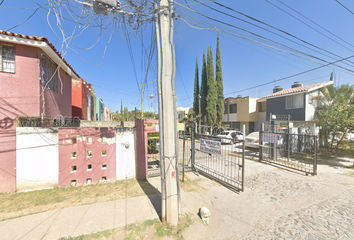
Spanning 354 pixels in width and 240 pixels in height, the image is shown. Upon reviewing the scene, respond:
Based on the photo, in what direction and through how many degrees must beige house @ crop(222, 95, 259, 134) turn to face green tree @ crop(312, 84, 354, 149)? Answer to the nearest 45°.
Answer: approximately 90° to its left

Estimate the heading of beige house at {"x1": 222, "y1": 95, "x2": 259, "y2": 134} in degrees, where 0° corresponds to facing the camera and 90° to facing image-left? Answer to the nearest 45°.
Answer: approximately 45°

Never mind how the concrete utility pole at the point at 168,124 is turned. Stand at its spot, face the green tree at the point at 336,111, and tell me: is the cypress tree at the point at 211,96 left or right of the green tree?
left

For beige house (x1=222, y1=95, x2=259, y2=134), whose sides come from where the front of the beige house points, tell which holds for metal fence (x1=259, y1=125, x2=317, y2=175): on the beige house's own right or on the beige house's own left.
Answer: on the beige house's own left
